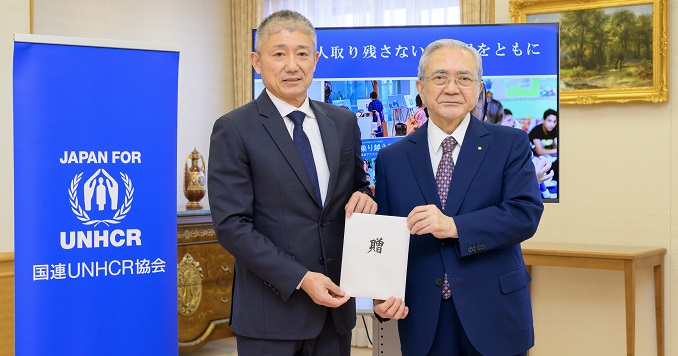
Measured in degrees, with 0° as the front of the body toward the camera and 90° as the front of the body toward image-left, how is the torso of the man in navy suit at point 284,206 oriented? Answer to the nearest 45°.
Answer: approximately 315°

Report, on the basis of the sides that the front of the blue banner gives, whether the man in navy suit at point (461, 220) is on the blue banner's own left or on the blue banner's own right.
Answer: on the blue banner's own left

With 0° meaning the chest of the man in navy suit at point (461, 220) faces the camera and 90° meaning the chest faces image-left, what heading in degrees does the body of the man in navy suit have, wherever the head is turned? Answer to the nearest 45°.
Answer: approximately 0°

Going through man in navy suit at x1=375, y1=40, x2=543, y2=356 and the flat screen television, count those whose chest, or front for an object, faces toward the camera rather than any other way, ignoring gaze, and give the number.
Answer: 2

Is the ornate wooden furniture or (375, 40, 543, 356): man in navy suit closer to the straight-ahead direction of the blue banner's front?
the man in navy suit

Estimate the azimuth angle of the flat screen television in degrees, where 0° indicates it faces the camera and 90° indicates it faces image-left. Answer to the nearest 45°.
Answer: approximately 0°
